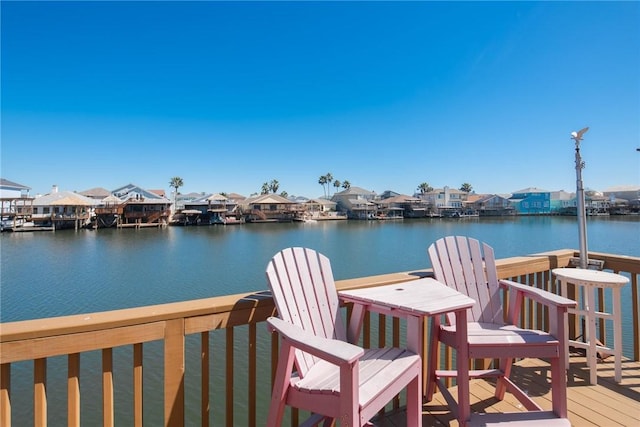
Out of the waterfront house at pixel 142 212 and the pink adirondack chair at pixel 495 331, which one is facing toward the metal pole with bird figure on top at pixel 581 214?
the waterfront house

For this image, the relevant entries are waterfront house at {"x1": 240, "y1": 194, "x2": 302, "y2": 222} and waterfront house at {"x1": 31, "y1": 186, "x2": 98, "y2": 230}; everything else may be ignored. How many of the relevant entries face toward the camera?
2

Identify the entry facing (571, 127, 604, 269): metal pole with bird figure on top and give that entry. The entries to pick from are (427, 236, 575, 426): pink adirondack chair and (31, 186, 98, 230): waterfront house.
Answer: the waterfront house

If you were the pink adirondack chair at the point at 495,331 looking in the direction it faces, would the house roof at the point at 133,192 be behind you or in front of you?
behind

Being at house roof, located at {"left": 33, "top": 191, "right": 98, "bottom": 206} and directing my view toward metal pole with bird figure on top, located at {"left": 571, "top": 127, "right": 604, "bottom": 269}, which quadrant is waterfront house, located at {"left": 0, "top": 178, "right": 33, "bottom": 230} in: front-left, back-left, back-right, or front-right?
back-right

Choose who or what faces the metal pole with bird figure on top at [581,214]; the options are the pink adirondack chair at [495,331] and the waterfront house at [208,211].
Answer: the waterfront house

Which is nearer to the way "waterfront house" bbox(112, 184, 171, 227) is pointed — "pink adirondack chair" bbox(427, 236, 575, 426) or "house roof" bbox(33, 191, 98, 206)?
the pink adirondack chair

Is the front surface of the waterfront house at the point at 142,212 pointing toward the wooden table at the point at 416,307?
yes

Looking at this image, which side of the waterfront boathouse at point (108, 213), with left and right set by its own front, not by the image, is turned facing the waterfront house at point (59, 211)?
right
